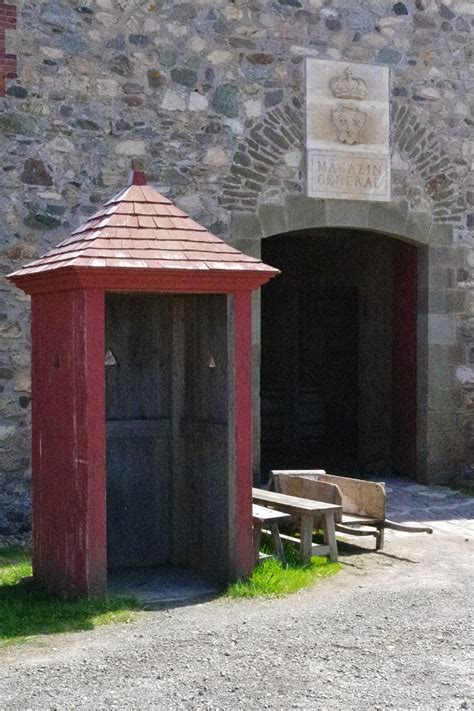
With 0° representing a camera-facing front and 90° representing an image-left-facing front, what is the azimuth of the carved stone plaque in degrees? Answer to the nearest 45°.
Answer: approximately 0°
